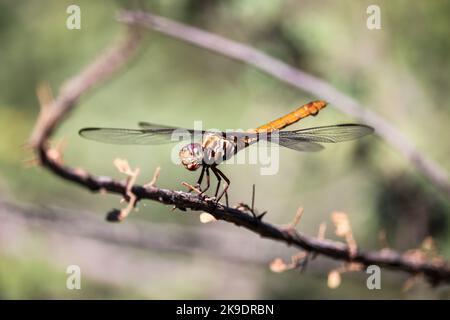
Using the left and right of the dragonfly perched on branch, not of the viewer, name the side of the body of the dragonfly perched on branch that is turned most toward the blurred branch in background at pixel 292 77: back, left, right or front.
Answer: back

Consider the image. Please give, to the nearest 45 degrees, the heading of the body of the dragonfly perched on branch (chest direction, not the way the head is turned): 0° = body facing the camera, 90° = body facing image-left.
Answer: approximately 45°
